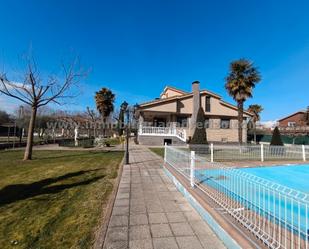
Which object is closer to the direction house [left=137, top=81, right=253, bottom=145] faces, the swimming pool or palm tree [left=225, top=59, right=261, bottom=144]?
the swimming pool

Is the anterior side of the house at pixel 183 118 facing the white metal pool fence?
yes

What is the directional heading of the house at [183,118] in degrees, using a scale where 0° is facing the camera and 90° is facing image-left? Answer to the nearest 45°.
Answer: approximately 0°

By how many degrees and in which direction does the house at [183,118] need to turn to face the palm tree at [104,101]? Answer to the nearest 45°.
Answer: approximately 135° to its right

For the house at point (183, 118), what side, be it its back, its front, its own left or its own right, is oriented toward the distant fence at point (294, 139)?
left

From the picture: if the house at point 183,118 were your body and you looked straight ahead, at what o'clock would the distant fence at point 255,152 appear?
The distant fence is roughly at 11 o'clock from the house.

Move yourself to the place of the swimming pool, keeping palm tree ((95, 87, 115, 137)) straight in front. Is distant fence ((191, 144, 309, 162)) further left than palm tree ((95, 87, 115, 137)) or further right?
right
